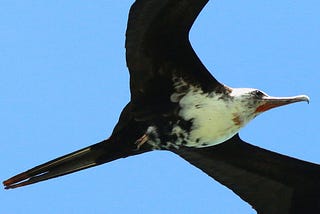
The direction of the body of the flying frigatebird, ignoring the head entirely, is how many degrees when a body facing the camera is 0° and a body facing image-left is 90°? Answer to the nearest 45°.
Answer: approximately 270°
